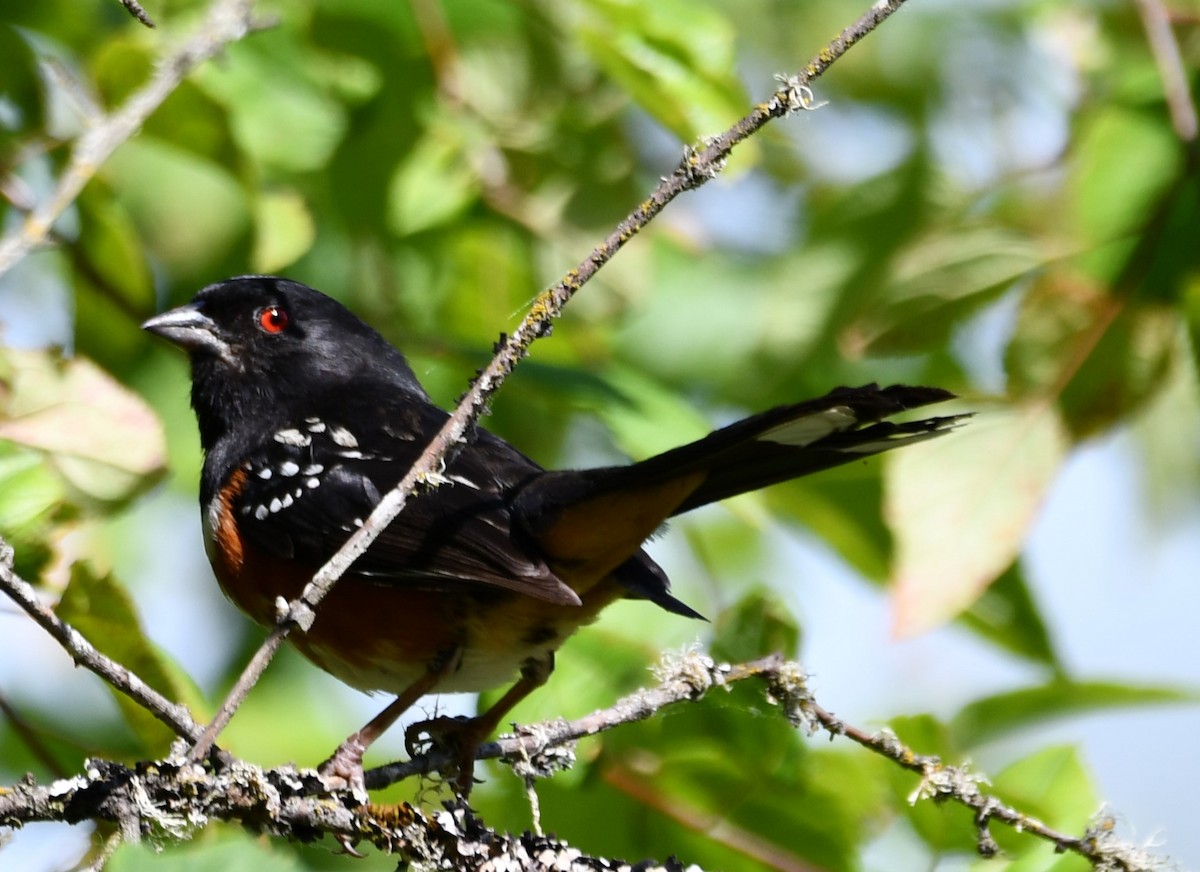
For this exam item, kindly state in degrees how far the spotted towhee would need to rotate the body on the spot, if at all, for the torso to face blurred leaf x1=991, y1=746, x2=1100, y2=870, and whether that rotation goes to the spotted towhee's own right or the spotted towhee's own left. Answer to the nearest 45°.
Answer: approximately 135° to the spotted towhee's own left

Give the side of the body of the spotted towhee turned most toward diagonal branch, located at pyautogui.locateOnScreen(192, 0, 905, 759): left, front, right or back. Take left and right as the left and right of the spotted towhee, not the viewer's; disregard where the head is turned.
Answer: left

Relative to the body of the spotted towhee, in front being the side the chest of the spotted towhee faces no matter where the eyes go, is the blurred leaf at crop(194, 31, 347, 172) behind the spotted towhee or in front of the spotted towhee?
in front

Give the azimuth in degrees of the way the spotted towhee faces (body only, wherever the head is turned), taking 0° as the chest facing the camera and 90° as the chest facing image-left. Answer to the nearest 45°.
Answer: approximately 90°

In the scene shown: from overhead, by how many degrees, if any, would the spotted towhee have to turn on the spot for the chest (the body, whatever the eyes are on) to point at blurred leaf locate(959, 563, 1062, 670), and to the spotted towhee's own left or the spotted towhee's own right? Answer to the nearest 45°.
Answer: approximately 180°

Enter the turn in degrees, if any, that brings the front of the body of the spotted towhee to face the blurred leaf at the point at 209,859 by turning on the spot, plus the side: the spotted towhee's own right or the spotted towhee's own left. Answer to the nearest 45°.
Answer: approximately 90° to the spotted towhee's own left

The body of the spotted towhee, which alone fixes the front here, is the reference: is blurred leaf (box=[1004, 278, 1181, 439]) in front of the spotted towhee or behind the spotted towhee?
behind

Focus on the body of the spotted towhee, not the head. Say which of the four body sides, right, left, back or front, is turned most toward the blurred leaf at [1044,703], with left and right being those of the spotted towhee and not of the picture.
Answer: back
